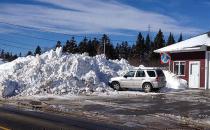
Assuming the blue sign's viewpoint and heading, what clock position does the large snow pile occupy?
The large snow pile is roughly at 2 o'clock from the blue sign.

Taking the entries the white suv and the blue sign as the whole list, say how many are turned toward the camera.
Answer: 1

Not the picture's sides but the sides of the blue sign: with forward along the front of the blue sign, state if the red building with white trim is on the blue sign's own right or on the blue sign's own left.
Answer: on the blue sign's own left

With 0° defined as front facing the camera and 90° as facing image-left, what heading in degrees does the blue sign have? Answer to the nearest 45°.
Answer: approximately 0°
